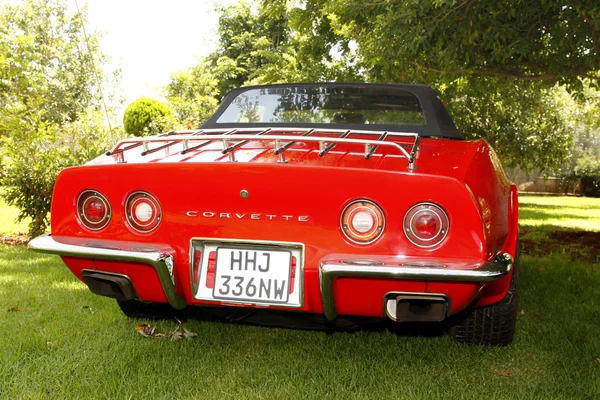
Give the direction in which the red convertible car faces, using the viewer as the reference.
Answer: facing away from the viewer

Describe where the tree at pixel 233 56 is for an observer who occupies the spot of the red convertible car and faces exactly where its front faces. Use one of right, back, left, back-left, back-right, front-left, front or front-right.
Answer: front

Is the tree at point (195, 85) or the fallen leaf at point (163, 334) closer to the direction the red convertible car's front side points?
the tree

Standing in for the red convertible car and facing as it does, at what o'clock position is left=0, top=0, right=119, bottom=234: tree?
The tree is roughly at 11 o'clock from the red convertible car.

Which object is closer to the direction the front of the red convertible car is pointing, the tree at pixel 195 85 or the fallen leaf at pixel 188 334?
the tree

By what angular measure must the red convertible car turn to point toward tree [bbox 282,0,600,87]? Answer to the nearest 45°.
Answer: approximately 45° to its right

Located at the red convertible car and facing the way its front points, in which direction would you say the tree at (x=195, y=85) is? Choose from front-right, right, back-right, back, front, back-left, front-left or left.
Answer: front
